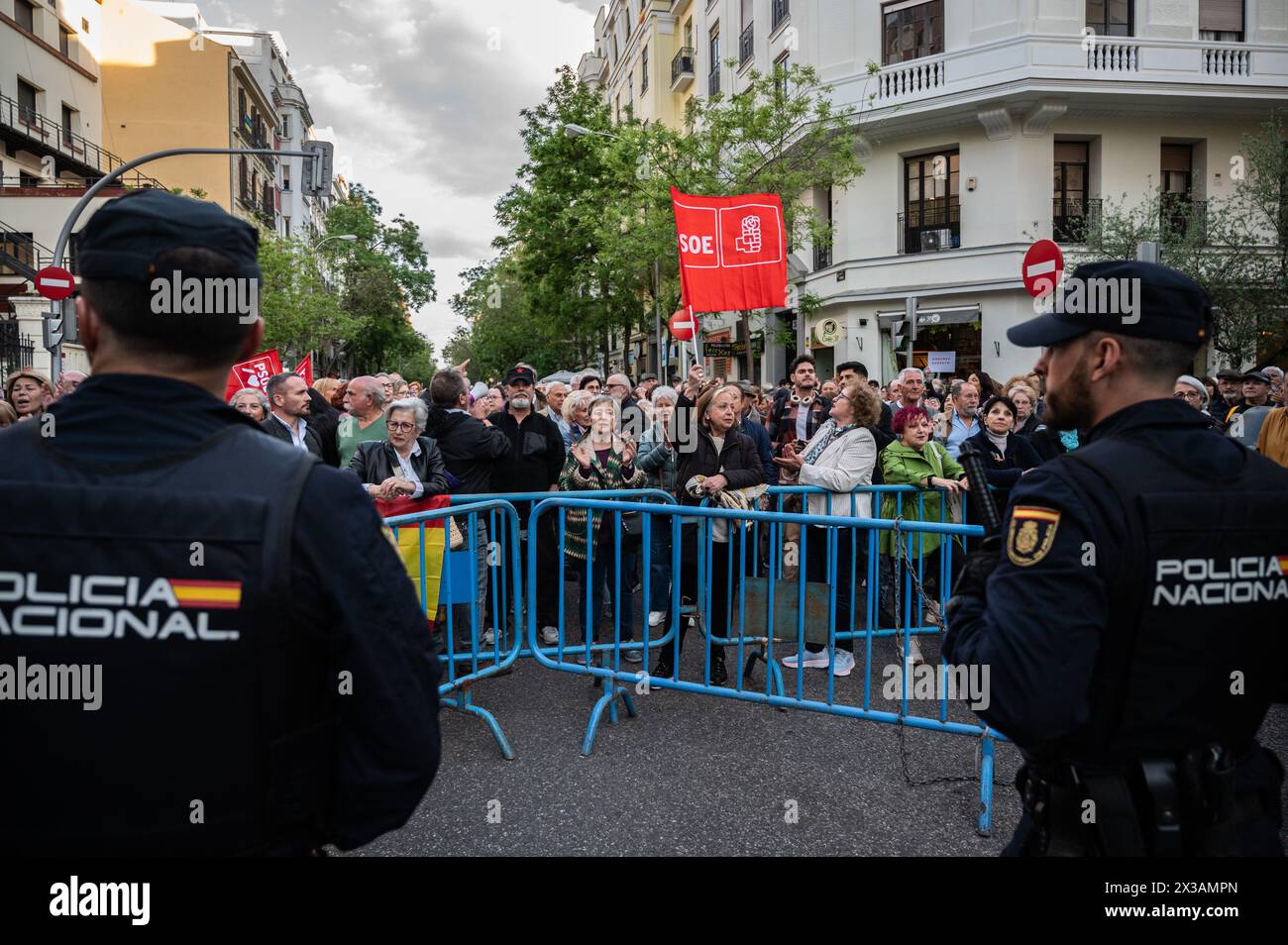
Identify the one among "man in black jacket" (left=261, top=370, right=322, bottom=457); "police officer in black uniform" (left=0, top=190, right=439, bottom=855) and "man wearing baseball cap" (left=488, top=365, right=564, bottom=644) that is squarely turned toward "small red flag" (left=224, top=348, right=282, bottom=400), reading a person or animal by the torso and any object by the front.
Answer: the police officer in black uniform

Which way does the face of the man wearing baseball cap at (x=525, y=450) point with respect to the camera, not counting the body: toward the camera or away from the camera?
toward the camera

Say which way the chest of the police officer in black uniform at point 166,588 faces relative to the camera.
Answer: away from the camera

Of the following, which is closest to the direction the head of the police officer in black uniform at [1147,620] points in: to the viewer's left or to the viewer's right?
to the viewer's left

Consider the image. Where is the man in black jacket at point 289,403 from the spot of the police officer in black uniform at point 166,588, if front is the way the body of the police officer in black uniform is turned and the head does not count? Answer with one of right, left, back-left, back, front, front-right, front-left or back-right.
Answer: front

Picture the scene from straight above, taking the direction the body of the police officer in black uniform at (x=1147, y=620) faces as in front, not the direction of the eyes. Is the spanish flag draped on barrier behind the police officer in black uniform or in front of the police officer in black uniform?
in front

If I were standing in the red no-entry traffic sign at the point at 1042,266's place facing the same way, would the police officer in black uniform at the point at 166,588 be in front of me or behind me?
in front

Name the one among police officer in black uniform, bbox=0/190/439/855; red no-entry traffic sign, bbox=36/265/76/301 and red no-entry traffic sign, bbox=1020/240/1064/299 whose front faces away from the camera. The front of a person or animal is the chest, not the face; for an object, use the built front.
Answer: the police officer in black uniform

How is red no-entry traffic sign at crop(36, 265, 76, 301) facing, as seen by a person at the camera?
facing the viewer

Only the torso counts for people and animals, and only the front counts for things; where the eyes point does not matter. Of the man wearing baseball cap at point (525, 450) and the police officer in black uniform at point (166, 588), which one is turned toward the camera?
the man wearing baseball cap

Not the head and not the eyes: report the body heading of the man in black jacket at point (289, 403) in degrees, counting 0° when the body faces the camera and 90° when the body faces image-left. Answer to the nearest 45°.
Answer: approximately 315°

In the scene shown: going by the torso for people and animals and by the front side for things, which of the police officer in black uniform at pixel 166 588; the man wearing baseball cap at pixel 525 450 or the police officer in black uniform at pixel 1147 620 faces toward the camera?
the man wearing baseball cap

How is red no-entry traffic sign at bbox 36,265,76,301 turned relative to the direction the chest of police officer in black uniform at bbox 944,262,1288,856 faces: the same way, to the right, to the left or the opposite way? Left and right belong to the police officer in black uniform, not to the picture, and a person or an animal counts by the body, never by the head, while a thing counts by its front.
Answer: the opposite way
